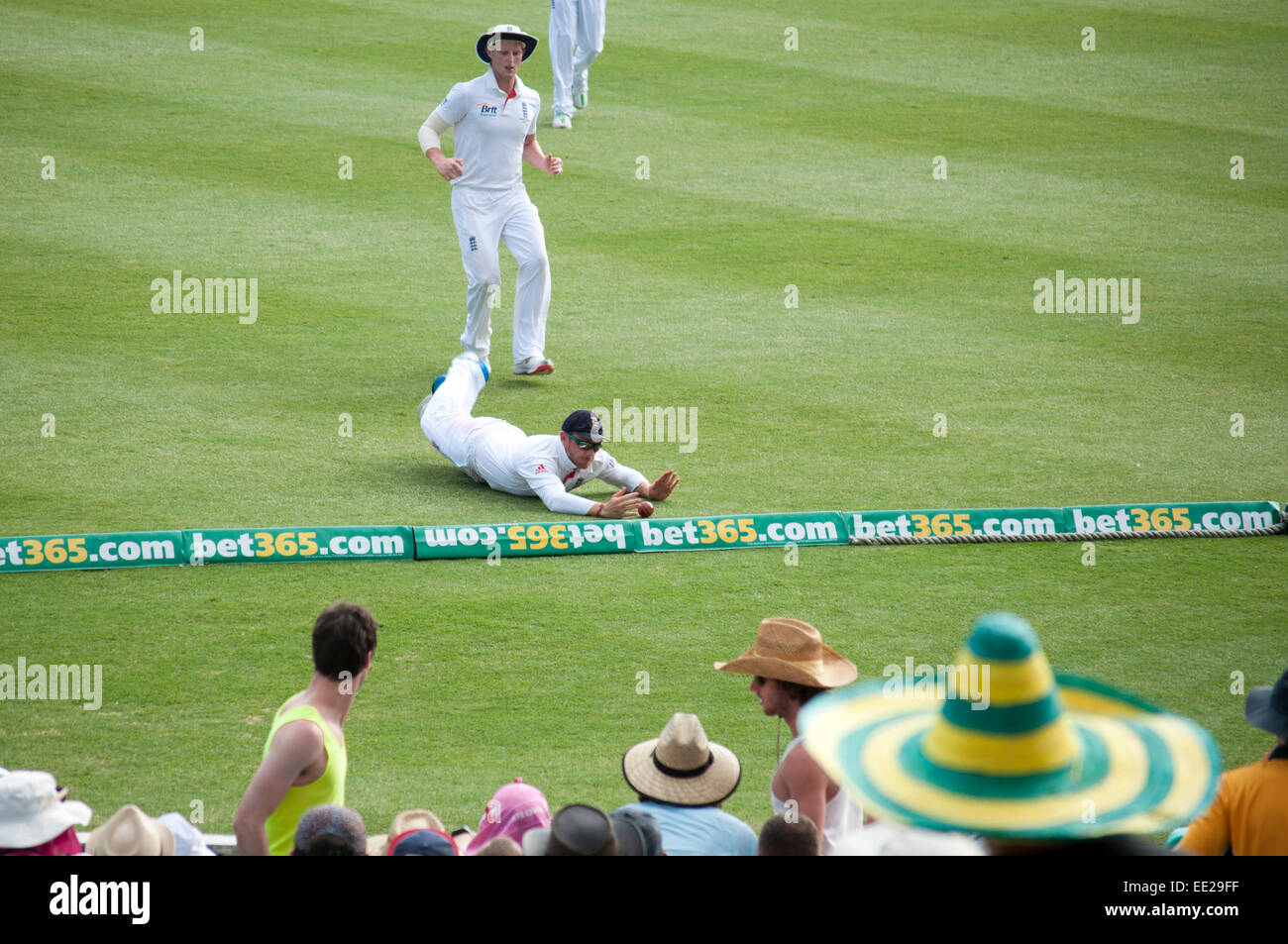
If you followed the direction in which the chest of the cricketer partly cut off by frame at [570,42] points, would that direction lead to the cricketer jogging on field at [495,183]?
yes

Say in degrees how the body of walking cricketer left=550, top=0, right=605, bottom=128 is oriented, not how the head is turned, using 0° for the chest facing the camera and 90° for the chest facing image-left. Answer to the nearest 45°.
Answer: approximately 0°

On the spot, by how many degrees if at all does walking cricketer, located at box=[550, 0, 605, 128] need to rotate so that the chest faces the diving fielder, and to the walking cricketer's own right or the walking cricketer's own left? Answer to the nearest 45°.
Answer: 0° — they already face them
